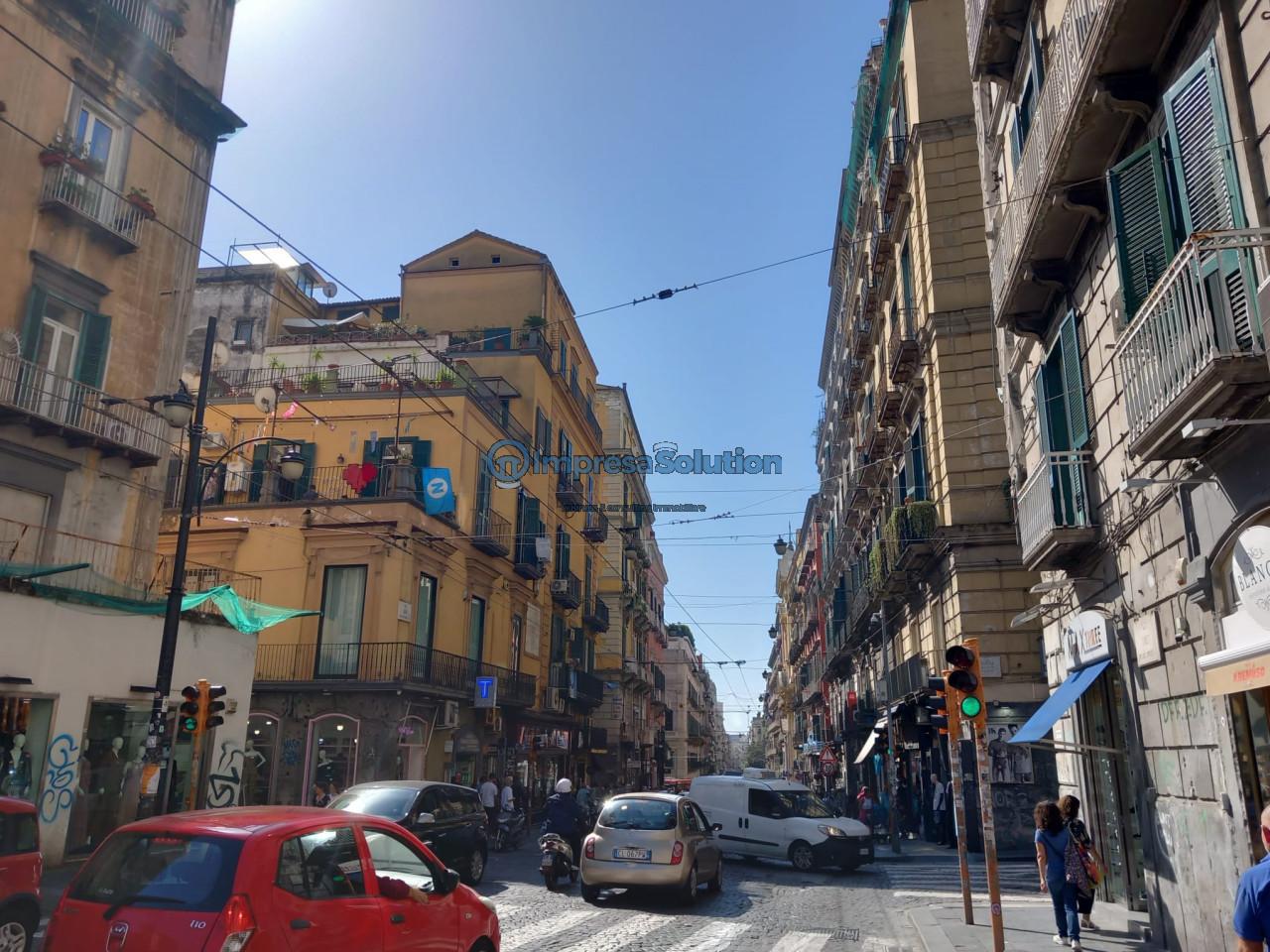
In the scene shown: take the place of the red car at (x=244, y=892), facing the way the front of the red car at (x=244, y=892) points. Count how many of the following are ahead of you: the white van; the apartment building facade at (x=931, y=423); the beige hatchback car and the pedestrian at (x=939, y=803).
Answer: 4

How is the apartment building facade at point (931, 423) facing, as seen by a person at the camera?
facing to the left of the viewer

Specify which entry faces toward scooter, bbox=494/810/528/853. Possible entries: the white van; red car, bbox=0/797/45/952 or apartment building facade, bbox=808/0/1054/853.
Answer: the apartment building facade

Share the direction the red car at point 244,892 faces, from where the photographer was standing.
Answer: facing away from the viewer and to the right of the viewer

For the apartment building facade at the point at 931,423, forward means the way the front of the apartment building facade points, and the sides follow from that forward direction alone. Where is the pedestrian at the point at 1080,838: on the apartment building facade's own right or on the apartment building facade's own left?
on the apartment building facade's own left

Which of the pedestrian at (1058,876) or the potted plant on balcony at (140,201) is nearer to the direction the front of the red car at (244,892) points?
the pedestrian

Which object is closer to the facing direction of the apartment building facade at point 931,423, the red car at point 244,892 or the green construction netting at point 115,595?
the green construction netting

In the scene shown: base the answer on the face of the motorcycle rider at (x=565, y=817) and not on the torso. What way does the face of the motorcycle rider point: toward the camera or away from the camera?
away from the camera
